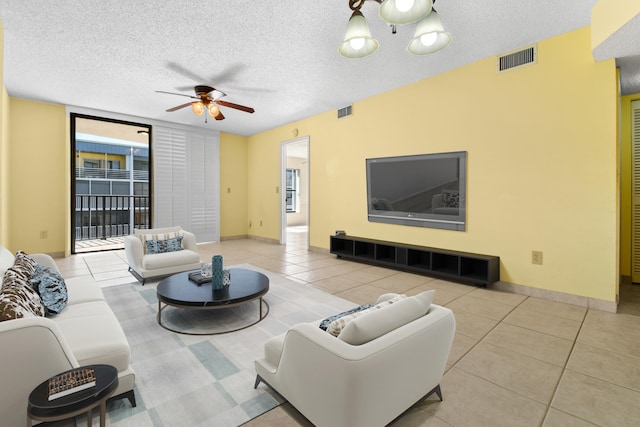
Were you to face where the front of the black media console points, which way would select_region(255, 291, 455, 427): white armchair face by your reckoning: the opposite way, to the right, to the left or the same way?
to the right

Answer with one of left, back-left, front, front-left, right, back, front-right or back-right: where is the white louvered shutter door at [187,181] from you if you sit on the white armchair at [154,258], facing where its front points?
back-left

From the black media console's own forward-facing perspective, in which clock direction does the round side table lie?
The round side table is roughly at 11 o'clock from the black media console.

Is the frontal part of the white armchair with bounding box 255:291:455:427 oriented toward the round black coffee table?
yes

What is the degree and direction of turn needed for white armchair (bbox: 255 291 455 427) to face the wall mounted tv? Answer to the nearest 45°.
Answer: approximately 45° to its right

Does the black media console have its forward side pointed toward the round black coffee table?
yes

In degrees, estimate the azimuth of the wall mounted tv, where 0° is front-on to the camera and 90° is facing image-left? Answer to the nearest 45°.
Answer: approximately 45°

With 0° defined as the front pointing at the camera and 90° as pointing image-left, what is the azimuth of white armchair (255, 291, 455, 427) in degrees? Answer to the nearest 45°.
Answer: approximately 135°

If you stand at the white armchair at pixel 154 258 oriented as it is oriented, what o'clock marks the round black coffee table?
The round black coffee table is roughly at 1 o'clock from the white armchair.

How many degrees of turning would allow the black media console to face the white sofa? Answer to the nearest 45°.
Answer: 0° — it already faces it

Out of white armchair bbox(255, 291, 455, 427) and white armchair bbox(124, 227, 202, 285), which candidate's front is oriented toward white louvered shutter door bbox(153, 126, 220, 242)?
white armchair bbox(255, 291, 455, 427)
